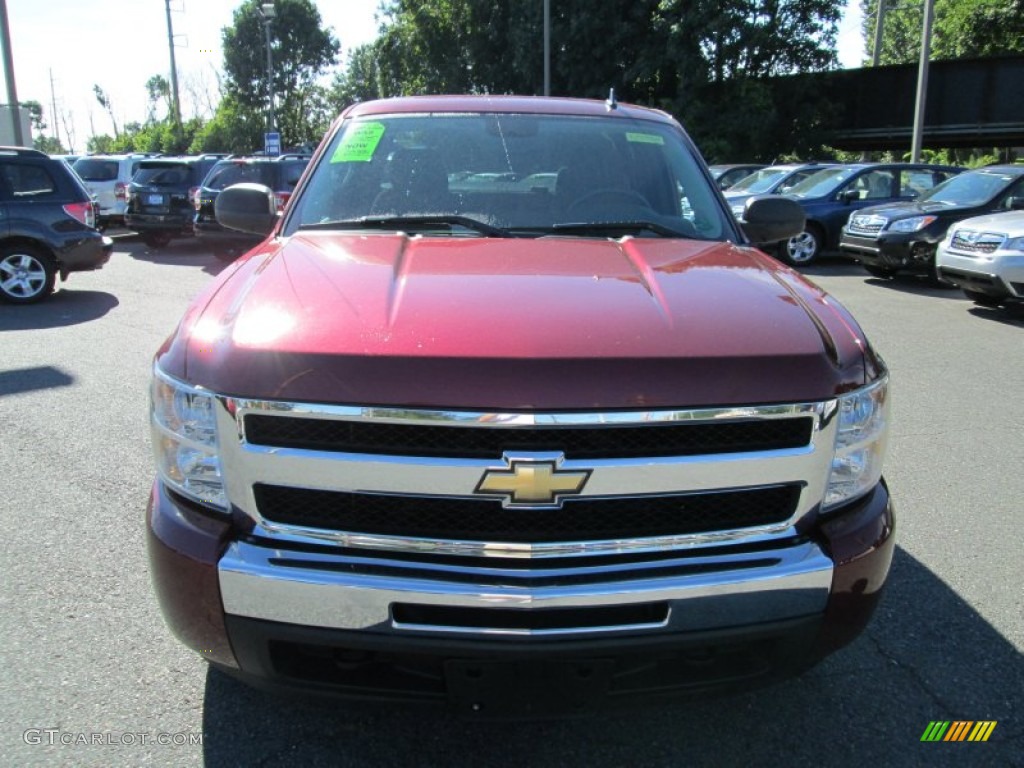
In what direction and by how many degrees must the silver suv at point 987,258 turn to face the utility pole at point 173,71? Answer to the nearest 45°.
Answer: approximately 90° to its right

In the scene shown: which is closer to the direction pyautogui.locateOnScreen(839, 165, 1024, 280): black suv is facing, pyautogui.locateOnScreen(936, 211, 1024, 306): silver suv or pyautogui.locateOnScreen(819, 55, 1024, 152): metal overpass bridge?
the silver suv

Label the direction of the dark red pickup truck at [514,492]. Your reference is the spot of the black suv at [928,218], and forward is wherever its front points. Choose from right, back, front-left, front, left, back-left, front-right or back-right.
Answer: front-left

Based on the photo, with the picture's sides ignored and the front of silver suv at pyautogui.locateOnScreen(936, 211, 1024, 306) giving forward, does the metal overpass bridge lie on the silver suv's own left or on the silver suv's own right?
on the silver suv's own right

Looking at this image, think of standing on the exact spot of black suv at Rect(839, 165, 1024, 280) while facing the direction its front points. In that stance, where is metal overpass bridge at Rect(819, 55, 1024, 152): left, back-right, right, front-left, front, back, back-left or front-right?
back-right

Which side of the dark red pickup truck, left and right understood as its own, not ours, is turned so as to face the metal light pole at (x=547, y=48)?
back

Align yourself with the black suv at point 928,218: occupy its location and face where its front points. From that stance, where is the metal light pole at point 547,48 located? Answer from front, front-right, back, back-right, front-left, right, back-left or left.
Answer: right

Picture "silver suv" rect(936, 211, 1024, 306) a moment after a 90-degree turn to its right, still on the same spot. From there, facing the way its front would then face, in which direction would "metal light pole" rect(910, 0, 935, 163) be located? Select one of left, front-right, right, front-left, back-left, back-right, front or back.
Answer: front-right

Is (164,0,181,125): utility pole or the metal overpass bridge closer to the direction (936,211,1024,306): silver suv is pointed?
the utility pole

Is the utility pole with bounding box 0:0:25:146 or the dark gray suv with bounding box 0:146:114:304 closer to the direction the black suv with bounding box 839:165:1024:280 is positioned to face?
the dark gray suv

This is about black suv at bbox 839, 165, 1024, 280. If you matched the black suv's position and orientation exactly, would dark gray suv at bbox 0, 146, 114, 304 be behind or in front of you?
in front

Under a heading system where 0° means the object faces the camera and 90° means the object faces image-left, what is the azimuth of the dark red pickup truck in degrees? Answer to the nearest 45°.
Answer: approximately 0°

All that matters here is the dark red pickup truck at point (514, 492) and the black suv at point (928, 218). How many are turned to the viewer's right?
0

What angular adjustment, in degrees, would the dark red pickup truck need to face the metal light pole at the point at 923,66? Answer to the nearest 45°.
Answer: approximately 135° to its left

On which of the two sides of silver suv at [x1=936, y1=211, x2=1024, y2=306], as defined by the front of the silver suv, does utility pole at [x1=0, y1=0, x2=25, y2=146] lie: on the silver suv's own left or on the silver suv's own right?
on the silver suv's own right
